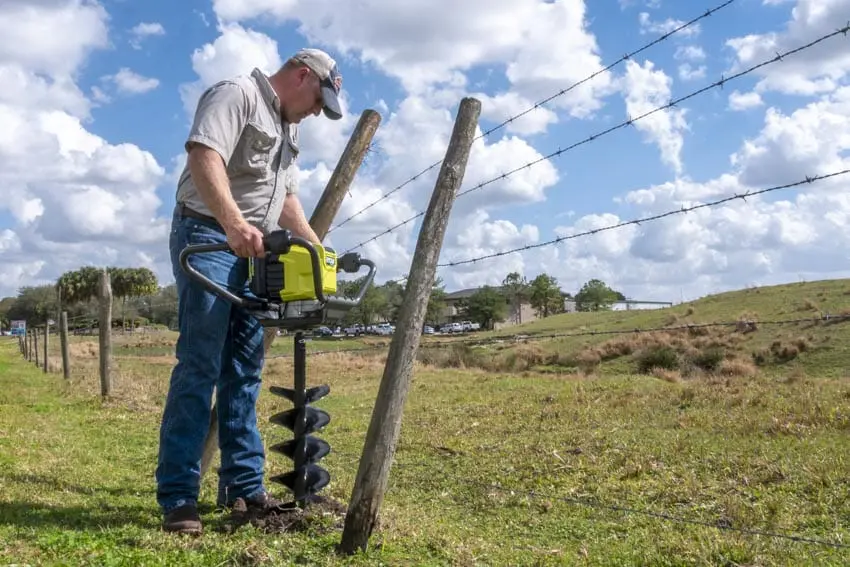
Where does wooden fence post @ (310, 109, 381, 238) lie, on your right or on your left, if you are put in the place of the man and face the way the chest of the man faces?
on your left

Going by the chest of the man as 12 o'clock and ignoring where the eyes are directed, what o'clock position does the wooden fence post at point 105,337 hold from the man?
The wooden fence post is roughly at 7 o'clock from the man.

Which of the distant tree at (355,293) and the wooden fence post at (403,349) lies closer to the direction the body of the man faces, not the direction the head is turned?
the wooden fence post

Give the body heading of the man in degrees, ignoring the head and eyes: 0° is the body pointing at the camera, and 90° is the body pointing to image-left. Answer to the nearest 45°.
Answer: approximately 315°

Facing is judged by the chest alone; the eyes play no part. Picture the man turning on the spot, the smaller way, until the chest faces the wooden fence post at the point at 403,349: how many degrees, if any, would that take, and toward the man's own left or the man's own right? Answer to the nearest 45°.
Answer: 0° — they already face it

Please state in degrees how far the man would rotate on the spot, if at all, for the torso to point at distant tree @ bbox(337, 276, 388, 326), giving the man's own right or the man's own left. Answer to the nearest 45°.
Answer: approximately 135° to the man's own left
